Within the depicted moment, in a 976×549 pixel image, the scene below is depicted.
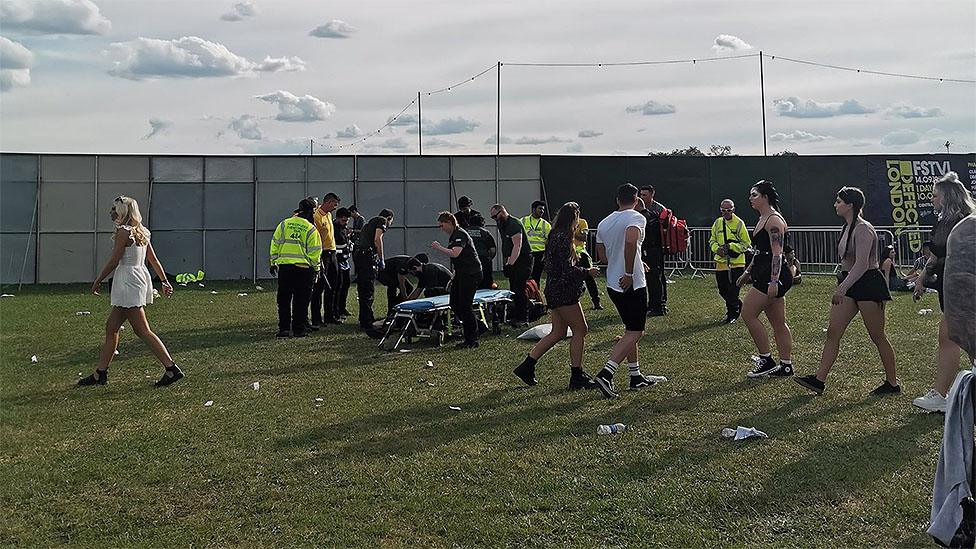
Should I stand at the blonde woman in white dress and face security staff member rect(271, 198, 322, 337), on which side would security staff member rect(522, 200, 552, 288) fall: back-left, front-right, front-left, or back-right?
front-right

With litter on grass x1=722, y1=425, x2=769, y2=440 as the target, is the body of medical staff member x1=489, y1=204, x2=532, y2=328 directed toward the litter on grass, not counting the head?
no

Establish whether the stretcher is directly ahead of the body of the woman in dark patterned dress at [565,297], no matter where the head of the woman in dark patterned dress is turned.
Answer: no

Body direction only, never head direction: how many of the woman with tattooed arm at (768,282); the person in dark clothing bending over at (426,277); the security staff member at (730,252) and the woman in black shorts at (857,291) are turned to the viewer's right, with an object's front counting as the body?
0

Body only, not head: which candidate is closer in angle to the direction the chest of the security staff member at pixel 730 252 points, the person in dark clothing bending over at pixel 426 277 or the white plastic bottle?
the white plastic bottle

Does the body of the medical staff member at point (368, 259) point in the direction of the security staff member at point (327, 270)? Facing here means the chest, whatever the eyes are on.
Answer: no

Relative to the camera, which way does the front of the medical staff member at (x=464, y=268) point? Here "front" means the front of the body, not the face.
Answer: to the viewer's left

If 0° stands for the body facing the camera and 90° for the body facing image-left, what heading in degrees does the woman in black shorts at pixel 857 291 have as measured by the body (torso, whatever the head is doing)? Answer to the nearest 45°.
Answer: approximately 90°

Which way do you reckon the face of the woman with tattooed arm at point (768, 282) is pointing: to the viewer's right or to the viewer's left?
to the viewer's left

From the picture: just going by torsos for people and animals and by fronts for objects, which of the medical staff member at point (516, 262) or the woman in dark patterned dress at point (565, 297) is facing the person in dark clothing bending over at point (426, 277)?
the medical staff member at point (516, 262)

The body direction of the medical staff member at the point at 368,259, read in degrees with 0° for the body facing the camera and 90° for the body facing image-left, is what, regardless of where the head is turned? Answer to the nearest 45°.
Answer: approximately 270°

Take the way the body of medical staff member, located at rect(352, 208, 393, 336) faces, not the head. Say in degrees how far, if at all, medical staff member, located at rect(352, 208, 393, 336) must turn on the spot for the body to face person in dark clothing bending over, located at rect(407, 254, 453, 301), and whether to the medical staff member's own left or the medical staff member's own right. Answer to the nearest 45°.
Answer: approximately 45° to the medical staff member's own left

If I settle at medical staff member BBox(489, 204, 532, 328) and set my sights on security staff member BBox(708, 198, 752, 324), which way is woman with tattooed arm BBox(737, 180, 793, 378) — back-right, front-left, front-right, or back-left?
front-right

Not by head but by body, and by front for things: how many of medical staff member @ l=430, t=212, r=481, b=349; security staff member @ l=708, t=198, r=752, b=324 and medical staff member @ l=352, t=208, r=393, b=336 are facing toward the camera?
1
